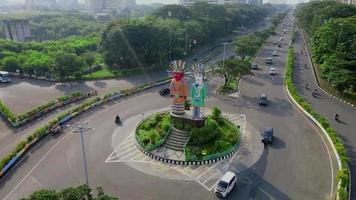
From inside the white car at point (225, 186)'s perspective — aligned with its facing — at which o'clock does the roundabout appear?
The roundabout is roughly at 3 o'clock from the white car.

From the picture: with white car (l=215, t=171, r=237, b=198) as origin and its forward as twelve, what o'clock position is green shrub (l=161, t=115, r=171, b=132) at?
The green shrub is roughly at 3 o'clock from the white car.

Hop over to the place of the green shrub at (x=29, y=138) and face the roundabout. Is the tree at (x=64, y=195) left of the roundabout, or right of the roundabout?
right

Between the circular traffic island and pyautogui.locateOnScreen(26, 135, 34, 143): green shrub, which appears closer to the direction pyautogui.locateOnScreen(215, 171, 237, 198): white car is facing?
the green shrub

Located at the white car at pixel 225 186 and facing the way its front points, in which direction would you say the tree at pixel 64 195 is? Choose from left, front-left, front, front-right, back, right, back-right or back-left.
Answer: front

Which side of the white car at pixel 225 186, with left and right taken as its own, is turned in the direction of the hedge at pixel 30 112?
right

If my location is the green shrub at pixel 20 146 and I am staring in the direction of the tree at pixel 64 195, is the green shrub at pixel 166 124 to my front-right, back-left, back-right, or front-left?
front-left

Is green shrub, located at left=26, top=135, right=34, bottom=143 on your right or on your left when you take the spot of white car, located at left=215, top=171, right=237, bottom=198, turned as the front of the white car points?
on your right

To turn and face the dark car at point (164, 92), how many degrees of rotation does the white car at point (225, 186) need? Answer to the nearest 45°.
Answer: approximately 90° to its right

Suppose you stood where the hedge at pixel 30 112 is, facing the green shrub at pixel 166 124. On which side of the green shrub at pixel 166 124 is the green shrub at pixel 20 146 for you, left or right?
right

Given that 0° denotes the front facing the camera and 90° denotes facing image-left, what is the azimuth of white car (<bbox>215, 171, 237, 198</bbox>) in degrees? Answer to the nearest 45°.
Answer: approximately 45°

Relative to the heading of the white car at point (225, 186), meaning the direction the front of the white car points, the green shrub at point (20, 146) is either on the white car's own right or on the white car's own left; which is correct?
on the white car's own right

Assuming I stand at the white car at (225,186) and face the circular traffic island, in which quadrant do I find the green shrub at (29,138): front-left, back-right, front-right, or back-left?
front-left
